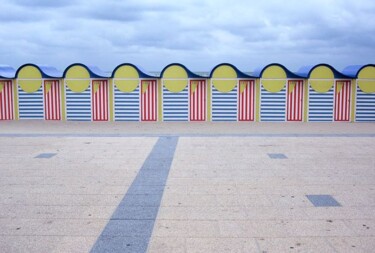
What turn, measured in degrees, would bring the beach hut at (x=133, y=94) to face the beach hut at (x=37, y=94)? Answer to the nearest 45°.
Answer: approximately 90° to its right

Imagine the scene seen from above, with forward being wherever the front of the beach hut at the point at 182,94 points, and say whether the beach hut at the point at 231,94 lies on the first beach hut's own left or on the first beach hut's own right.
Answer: on the first beach hut's own left

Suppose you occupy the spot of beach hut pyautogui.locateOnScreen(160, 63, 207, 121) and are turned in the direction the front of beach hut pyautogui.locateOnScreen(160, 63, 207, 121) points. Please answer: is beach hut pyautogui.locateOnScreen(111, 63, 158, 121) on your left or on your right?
on your right

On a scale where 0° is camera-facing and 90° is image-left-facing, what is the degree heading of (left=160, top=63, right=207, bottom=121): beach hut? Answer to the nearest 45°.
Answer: approximately 0°

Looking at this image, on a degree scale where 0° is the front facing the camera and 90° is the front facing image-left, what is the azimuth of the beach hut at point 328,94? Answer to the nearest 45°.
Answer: approximately 0°

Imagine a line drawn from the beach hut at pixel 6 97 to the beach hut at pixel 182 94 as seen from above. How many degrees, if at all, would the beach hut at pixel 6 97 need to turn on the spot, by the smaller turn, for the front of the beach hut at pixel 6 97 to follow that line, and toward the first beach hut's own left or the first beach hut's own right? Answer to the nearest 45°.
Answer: approximately 45° to the first beach hut's own left

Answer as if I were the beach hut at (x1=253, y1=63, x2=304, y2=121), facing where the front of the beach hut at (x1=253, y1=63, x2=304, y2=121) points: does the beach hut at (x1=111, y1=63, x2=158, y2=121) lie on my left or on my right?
on my right
